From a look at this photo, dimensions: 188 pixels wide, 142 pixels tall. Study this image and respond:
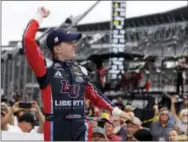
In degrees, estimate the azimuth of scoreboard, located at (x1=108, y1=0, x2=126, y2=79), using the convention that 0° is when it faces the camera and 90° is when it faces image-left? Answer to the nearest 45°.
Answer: approximately 0°

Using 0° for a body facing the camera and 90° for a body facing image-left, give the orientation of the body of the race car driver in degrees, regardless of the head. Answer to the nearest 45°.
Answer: approximately 315°

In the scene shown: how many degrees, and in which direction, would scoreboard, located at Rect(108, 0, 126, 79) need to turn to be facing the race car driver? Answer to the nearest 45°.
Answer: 0° — it already faces them

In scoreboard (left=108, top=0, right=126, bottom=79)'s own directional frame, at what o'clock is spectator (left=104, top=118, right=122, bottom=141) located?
The spectator is roughly at 12 o'clock from the scoreboard.

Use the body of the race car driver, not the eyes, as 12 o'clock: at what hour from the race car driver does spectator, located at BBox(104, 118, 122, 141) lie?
The spectator is roughly at 8 o'clock from the race car driver.

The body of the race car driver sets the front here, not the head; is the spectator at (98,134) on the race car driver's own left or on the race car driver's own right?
on the race car driver's own left

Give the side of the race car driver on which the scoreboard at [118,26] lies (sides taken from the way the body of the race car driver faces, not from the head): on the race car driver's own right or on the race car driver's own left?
on the race car driver's own left

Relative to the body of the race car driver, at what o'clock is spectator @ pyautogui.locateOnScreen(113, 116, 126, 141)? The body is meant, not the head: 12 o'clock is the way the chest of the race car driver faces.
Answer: The spectator is roughly at 8 o'clock from the race car driver.

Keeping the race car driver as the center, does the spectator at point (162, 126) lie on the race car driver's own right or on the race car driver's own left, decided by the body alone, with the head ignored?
on the race car driver's own left

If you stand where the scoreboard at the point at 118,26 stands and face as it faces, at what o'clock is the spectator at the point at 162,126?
The spectator is roughly at 12 o'clock from the scoreboard.
